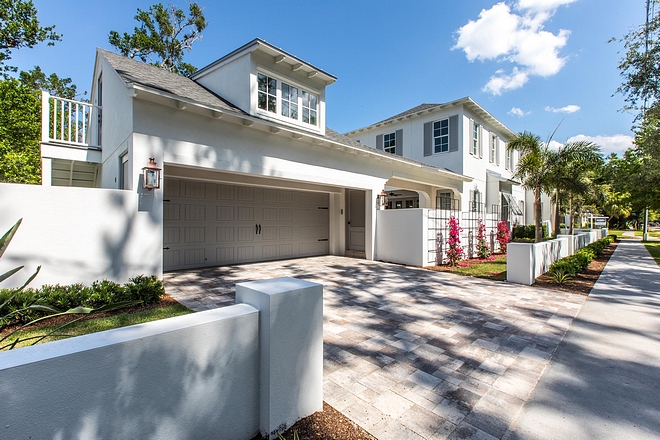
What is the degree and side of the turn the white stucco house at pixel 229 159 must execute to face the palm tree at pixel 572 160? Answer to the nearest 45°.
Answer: approximately 45° to its left

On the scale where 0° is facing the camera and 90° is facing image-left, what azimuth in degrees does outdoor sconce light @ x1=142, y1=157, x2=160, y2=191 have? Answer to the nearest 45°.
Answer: approximately 315°

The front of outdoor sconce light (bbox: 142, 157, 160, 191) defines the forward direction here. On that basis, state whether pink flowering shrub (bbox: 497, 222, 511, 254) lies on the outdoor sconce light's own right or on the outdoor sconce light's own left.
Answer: on the outdoor sconce light's own left
